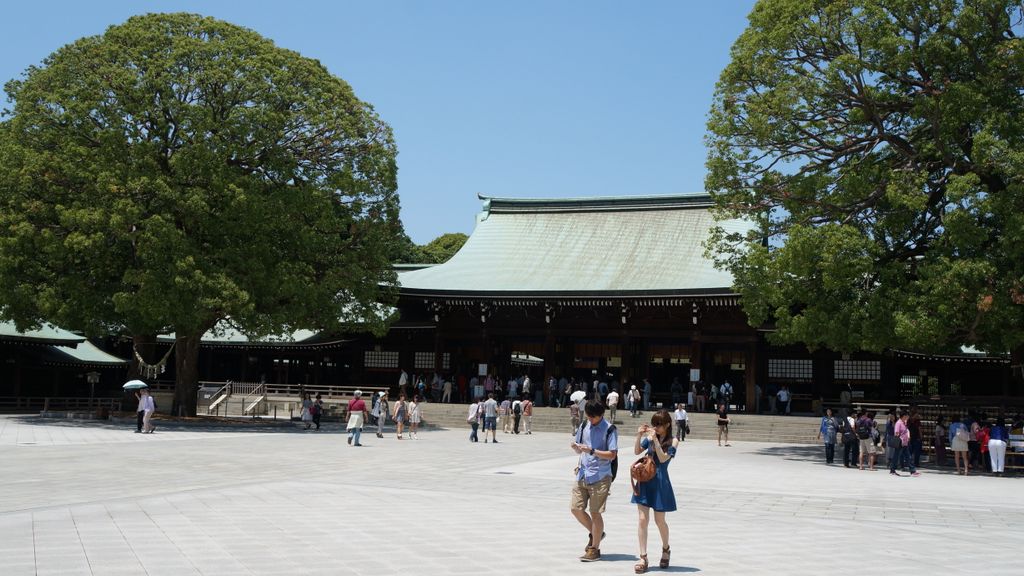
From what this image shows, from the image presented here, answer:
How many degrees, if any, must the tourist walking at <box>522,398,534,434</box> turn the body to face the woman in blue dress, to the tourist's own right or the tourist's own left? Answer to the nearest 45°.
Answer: approximately 180°

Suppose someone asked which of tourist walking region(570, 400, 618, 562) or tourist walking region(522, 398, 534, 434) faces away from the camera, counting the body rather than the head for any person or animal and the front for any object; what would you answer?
tourist walking region(522, 398, 534, 434)

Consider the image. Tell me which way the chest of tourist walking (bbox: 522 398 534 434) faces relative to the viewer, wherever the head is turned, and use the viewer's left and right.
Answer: facing away from the viewer

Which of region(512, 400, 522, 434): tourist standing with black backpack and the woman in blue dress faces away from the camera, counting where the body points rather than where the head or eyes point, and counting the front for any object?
the tourist standing with black backpack

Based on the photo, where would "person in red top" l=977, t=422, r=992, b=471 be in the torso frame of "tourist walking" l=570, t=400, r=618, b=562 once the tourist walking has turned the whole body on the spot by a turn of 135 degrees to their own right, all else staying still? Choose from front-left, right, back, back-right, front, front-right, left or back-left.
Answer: front-right

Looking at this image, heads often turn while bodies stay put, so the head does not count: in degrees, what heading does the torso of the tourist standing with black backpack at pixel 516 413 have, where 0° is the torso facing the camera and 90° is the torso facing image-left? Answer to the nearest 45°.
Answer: approximately 180°

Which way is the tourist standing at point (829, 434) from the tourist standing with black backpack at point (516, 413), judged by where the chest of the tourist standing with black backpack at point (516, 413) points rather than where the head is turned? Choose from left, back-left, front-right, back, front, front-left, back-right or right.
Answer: back-right

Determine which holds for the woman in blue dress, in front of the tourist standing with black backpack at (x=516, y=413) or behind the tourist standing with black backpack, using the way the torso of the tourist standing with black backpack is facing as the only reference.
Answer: behind

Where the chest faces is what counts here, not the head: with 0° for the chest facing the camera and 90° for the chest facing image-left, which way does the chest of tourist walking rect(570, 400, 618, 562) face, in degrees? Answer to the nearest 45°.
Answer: approximately 45°
